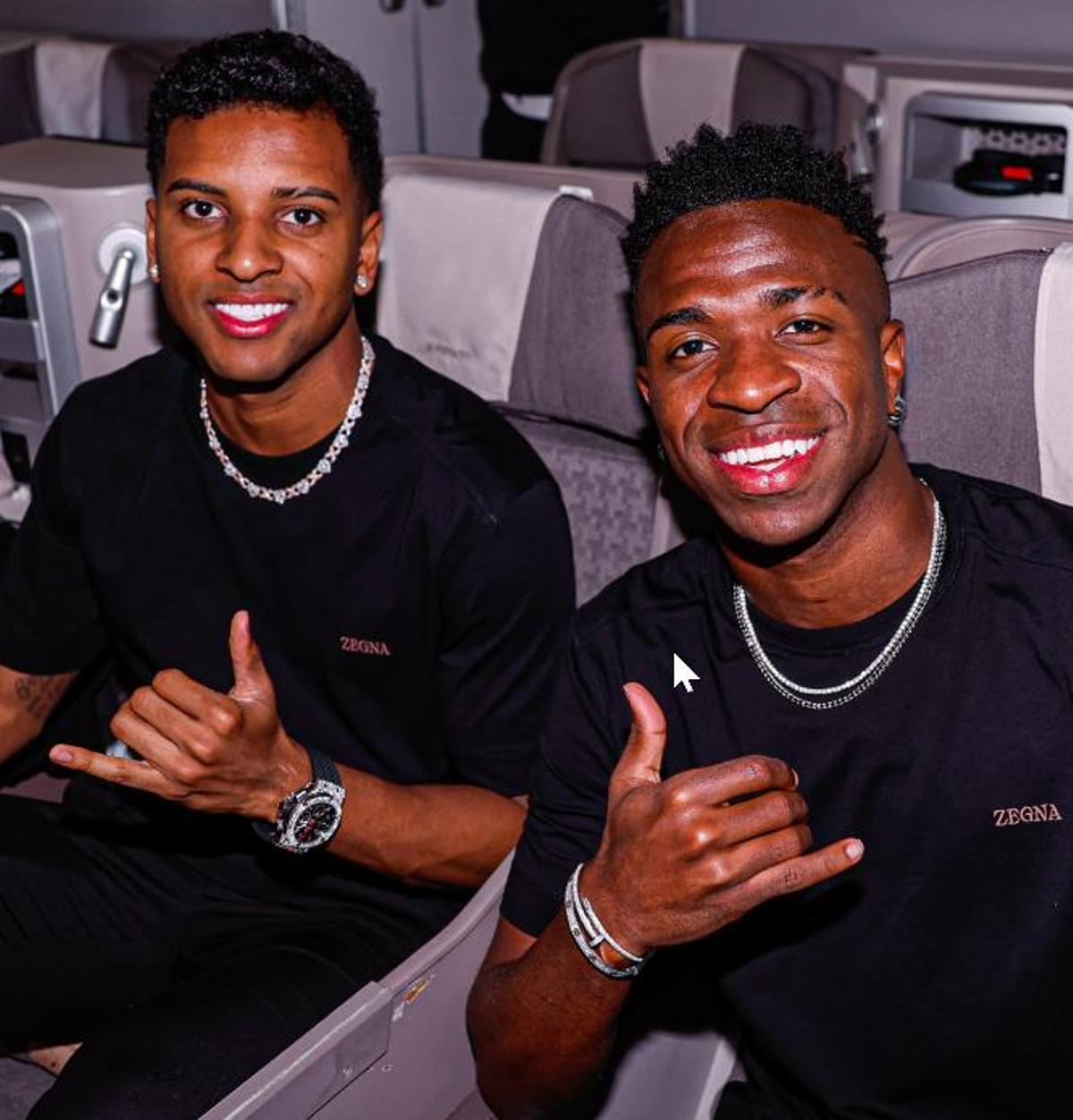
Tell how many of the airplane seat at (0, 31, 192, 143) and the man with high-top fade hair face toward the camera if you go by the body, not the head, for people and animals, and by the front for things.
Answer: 2

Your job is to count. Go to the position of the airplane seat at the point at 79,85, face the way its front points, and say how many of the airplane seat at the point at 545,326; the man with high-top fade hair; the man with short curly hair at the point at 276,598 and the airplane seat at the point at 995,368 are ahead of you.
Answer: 4

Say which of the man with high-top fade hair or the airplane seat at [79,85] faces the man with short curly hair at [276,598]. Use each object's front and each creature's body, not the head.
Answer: the airplane seat

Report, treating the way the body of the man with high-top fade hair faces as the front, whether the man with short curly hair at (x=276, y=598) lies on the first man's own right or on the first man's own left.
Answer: on the first man's own right

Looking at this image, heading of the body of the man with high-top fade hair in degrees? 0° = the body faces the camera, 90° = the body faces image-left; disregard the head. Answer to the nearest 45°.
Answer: approximately 0°

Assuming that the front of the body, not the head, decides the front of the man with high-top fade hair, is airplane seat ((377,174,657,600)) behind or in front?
behind

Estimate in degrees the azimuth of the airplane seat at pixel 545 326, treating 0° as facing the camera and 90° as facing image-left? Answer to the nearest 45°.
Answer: approximately 45°
